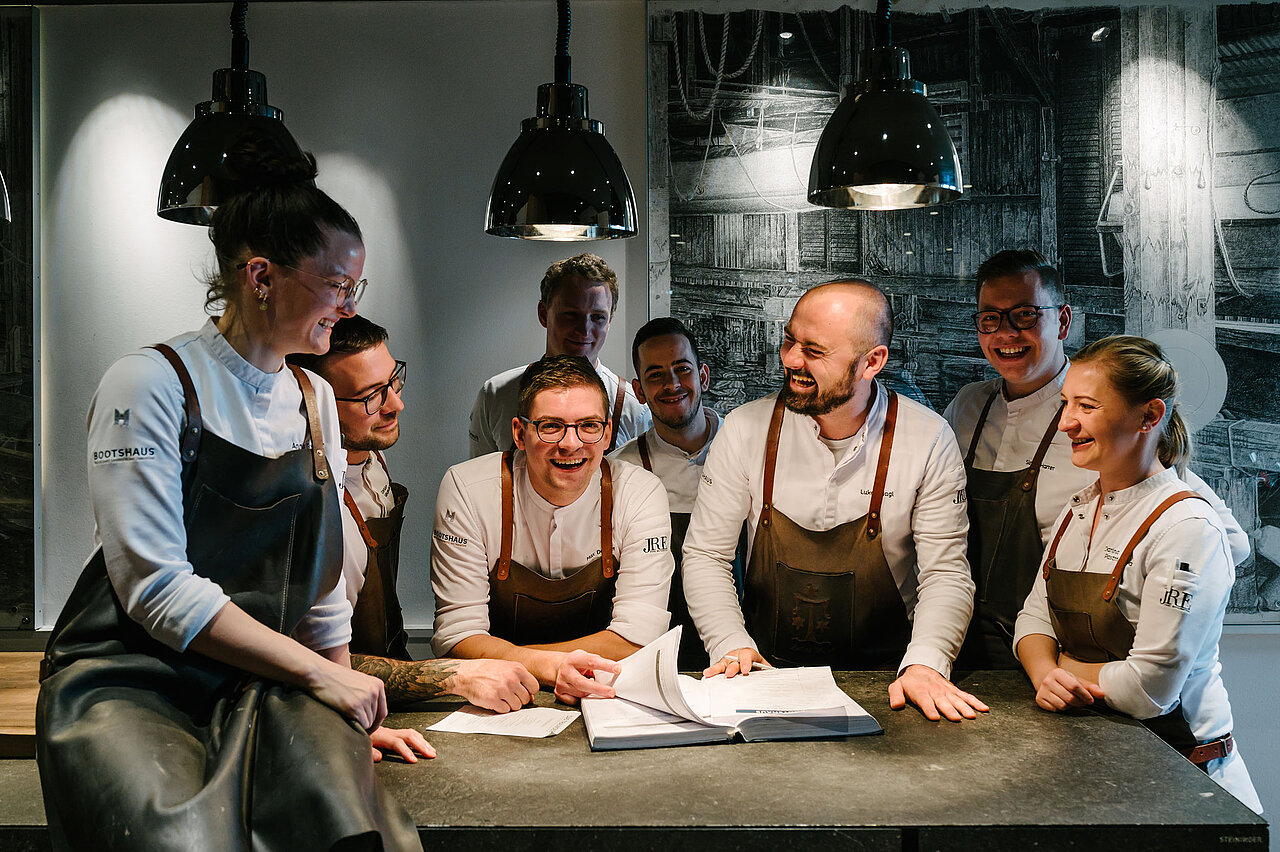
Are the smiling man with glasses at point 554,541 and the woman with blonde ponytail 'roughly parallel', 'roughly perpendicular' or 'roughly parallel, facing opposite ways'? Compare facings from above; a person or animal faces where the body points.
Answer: roughly perpendicular

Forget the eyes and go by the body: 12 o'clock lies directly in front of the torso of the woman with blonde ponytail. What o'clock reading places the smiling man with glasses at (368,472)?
The smiling man with glasses is roughly at 1 o'clock from the woman with blonde ponytail.

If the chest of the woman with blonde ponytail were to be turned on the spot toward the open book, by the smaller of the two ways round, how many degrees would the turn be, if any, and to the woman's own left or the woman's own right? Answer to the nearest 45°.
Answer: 0° — they already face it

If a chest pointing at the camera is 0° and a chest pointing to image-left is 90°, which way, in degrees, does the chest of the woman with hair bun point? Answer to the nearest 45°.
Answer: approximately 315°

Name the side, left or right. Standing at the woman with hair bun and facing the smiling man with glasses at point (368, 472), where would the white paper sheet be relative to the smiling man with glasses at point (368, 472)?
right

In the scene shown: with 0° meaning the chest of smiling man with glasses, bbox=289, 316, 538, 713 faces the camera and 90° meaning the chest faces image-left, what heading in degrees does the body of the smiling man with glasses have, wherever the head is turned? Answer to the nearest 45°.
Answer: approximately 315°
